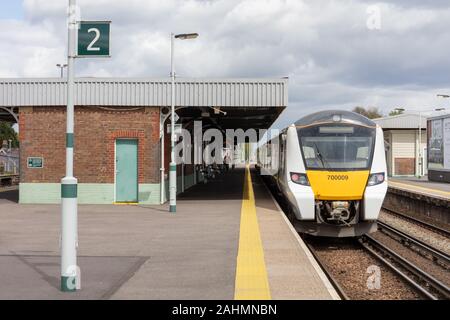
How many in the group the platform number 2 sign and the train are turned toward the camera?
2

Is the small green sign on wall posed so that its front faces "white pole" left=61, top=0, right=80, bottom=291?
yes

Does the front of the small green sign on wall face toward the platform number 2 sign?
yes

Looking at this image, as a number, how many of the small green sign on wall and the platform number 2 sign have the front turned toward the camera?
2

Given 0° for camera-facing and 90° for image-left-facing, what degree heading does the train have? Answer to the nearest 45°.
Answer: approximately 0°

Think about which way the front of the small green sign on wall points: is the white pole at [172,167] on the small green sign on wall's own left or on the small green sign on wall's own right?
on the small green sign on wall's own left

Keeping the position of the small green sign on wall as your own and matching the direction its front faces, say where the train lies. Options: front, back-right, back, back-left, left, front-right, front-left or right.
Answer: front-left

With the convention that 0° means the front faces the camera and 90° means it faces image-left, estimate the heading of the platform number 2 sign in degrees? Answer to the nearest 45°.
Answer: approximately 0°

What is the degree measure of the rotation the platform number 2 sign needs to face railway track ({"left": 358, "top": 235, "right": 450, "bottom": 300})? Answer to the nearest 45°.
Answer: approximately 90° to its left

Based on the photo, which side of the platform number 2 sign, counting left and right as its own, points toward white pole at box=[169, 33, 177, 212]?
back

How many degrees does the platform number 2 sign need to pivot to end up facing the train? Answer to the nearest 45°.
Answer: approximately 135° to its left

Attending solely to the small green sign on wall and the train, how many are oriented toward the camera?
2
